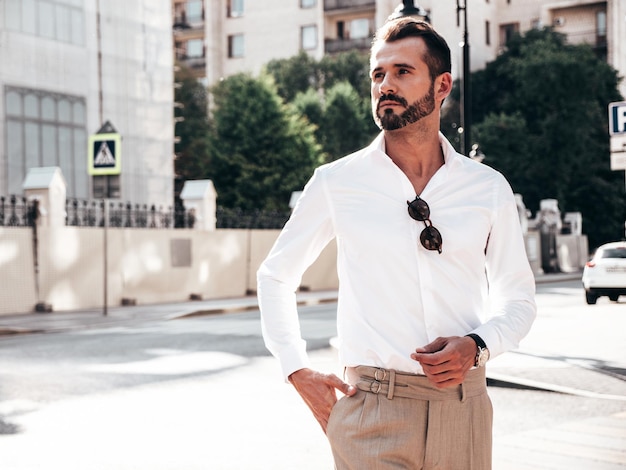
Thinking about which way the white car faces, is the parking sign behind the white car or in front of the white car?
behind

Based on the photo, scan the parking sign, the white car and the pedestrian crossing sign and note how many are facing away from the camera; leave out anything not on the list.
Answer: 1

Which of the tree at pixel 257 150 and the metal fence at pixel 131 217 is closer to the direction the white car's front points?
the tree

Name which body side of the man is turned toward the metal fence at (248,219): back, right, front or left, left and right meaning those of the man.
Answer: back

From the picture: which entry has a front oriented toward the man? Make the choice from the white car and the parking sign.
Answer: the parking sign

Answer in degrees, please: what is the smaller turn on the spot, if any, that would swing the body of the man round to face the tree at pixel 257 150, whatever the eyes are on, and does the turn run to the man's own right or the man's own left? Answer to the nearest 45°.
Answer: approximately 180°

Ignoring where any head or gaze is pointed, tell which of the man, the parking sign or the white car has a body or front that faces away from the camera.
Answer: the white car

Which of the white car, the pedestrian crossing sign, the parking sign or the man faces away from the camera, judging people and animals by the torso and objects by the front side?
the white car

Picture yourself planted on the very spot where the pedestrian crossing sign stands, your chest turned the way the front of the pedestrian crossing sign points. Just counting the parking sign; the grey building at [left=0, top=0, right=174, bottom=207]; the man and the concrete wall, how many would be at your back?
2

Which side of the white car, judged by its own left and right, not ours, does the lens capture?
back

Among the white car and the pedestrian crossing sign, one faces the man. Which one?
the pedestrian crossing sign
